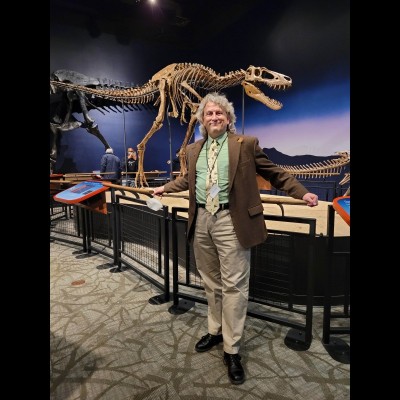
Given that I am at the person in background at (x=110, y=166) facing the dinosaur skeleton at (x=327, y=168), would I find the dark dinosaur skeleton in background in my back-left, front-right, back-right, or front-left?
back-left

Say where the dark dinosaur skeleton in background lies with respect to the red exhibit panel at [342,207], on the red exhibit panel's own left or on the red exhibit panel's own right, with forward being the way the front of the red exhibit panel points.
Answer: on the red exhibit panel's own right

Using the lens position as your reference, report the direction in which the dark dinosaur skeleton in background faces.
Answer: facing to the left of the viewer

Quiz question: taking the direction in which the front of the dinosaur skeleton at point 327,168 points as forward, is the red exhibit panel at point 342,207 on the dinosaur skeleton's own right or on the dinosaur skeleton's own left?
on the dinosaur skeleton's own right

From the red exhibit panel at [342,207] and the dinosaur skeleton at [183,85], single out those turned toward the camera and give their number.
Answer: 1

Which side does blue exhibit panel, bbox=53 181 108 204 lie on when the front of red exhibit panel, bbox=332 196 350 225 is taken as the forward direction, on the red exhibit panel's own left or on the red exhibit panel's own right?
on the red exhibit panel's own right

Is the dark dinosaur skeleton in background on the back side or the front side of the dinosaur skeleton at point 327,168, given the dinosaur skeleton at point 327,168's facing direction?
on the back side

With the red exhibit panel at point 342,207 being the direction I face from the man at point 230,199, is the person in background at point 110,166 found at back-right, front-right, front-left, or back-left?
back-left

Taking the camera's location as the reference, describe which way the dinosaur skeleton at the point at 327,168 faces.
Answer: facing to the right of the viewer

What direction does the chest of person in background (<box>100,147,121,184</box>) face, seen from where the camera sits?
away from the camera

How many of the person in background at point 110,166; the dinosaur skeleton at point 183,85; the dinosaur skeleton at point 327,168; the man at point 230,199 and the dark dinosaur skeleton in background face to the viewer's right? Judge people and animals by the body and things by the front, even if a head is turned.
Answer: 2

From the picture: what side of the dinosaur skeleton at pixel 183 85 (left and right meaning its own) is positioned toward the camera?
right

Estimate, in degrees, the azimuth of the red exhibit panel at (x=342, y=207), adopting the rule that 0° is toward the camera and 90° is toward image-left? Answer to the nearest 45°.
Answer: approximately 0°

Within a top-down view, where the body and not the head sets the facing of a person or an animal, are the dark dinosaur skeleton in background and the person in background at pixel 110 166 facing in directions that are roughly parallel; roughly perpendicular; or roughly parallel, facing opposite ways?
roughly perpendicular
